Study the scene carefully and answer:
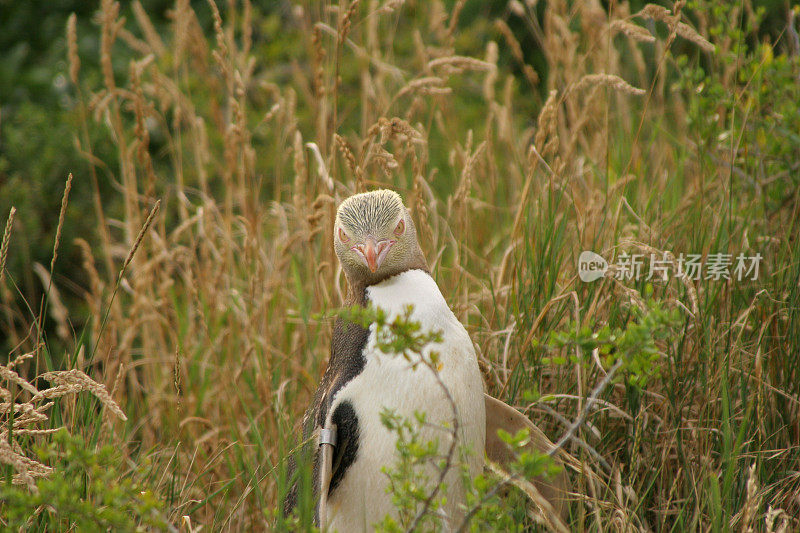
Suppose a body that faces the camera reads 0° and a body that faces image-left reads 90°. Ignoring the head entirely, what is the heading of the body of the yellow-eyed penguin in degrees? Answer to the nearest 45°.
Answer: approximately 315°
